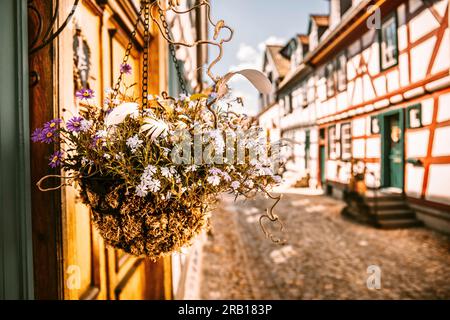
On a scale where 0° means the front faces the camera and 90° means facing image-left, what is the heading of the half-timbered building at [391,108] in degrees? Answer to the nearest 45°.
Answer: approximately 45°

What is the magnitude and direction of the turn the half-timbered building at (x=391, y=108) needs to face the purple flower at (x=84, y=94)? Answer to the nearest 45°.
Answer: approximately 45° to its left

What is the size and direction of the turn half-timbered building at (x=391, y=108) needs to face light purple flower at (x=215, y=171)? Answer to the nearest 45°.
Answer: approximately 45° to its left

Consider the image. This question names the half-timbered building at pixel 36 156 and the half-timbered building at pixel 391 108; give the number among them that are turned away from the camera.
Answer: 0

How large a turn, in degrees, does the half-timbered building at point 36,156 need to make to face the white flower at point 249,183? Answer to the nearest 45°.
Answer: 0° — it already faces it

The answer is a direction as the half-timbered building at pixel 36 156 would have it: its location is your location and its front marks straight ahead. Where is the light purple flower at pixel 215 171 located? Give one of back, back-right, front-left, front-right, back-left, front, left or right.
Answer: front

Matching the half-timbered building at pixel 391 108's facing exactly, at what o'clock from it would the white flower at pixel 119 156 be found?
The white flower is roughly at 11 o'clock from the half-timbered building.

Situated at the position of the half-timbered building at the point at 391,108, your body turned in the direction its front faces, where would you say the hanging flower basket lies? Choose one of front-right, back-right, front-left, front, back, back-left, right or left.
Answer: front-left

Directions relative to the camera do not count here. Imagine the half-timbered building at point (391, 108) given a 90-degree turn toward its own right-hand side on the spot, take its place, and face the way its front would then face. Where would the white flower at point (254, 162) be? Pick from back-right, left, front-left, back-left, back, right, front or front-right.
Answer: back-left

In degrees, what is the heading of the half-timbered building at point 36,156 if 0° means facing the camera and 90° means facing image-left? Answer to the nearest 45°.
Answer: approximately 315°

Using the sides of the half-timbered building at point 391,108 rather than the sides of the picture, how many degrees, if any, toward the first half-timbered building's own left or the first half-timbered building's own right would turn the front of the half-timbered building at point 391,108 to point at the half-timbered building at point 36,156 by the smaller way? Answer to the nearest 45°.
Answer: approximately 45° to the first half-timbered building's own left
